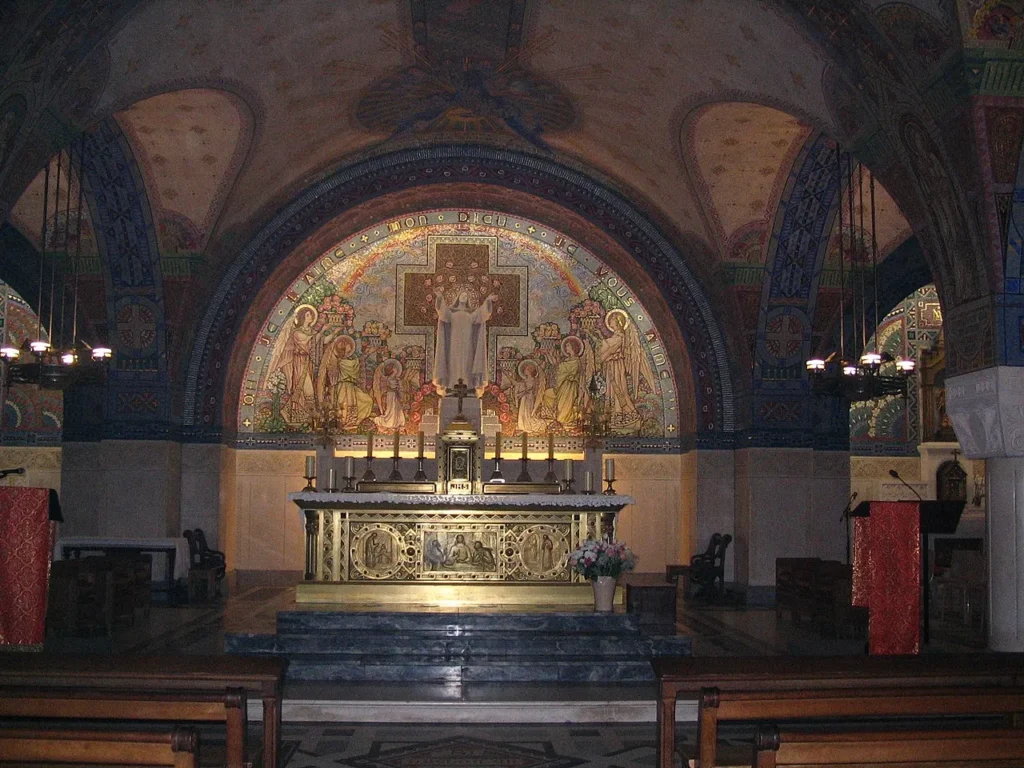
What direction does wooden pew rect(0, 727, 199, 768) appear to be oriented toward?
away from the camera

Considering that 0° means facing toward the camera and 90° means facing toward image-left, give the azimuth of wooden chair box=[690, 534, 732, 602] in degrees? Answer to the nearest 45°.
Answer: approximately 90°

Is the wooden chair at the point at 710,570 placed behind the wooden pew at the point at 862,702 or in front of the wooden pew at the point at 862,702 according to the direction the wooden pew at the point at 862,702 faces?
in front

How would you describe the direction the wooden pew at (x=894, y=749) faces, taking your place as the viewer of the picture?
facing away from the viewer

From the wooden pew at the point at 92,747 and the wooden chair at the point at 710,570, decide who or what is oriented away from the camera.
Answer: the wooden pew

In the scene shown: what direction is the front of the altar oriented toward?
toward the camera

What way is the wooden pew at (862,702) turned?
away from the camera

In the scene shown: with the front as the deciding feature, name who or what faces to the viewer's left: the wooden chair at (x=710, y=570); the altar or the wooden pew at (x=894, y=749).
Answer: the wooden chair

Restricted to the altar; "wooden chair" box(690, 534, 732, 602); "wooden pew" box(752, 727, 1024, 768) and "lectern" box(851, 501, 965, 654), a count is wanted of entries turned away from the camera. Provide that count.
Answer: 1

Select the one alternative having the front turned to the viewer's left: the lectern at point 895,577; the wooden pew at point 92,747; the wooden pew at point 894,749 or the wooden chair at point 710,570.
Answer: the wooden chair

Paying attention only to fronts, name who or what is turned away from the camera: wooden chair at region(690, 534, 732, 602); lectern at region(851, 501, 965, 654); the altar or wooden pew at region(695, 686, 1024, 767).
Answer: the wooden pew

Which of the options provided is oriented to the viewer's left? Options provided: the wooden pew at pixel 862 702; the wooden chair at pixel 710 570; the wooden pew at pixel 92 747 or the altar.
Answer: the wooden chair

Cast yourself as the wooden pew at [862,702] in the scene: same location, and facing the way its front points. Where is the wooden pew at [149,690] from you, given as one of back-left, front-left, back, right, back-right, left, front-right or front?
left

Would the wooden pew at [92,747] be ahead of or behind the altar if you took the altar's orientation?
ahead

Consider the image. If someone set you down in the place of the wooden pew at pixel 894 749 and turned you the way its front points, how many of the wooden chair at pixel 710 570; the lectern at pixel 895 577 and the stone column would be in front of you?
3
